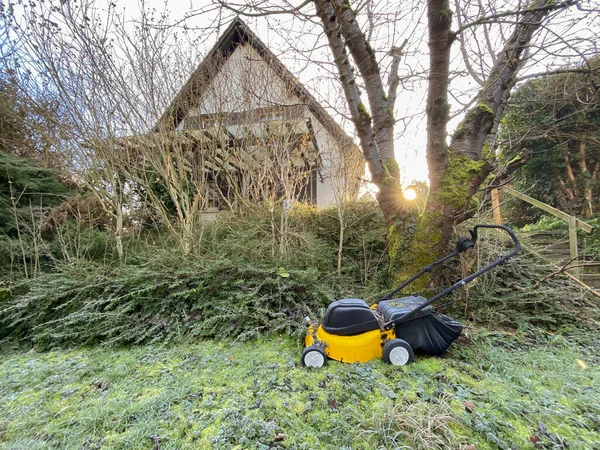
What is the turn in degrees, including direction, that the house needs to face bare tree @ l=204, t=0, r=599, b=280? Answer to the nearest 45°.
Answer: approximately 45° to its left

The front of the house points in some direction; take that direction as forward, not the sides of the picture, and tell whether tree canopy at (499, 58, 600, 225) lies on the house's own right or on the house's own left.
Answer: on the house's own left

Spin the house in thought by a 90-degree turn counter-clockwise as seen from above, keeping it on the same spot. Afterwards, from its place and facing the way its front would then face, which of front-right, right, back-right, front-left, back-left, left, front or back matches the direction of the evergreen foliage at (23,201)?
back

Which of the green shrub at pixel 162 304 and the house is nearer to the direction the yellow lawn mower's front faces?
the green shrub

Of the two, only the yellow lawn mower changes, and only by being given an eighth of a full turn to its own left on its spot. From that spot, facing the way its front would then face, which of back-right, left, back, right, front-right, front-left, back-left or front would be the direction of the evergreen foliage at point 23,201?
front-right

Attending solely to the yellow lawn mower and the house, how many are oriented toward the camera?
1

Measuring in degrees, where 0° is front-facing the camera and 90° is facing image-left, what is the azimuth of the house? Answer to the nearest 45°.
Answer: approximately 0°

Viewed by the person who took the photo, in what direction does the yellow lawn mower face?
facing to the left of the viewer

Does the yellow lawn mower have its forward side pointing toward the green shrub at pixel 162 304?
yes
